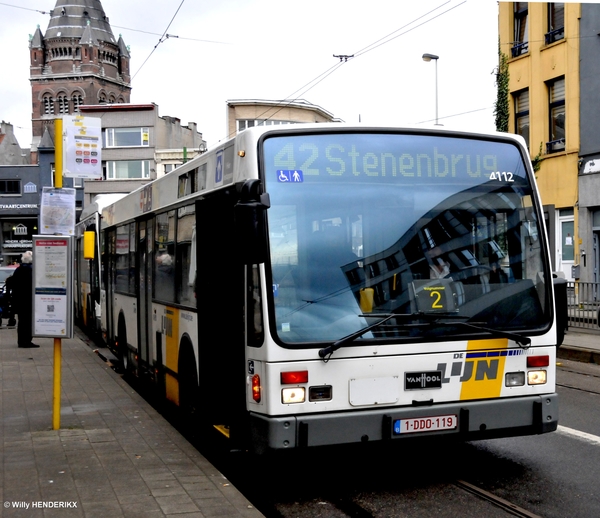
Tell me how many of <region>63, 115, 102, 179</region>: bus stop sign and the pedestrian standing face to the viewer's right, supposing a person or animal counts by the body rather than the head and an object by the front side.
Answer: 1

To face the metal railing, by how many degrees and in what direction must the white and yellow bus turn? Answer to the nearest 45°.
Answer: approximately 90° to its left

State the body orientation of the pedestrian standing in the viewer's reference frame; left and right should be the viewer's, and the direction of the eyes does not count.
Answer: facing to the right of the viewer

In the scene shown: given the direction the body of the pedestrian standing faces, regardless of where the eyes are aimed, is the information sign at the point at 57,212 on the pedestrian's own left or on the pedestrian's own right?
on the pedestrian's own right

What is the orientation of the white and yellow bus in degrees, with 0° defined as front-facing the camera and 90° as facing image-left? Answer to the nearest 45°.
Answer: approximately 315°
